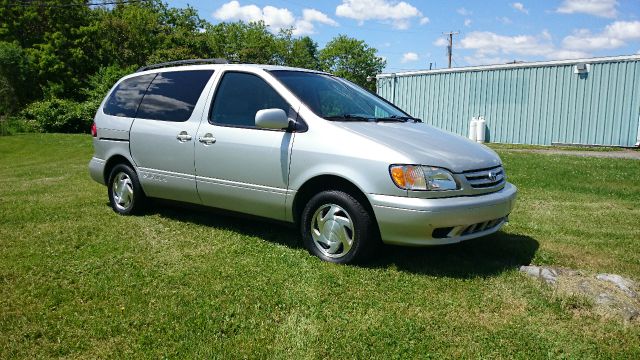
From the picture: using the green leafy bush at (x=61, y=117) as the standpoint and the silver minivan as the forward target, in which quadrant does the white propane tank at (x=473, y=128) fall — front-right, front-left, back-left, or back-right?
front-left

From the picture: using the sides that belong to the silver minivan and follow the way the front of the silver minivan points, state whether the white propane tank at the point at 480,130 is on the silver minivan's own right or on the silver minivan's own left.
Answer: on the silver minivan's own left

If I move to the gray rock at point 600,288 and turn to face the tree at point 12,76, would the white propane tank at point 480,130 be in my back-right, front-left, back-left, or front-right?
front-right

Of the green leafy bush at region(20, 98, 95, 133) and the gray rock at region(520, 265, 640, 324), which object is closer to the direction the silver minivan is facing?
the gray rock

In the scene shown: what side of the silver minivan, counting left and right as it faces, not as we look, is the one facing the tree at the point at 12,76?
back

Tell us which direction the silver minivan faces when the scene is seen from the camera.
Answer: facing the viewer and to the right of the viewer

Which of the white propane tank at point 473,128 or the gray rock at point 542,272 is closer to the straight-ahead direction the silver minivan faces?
the gray rock

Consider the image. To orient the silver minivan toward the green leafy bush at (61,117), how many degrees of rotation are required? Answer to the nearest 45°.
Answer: approximately 180°

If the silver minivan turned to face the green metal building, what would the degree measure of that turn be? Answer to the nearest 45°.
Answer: approximately 90° to its left

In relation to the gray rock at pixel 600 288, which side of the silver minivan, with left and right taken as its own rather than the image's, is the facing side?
front

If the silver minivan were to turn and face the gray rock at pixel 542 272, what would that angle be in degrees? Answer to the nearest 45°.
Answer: approximately 45° to its left
